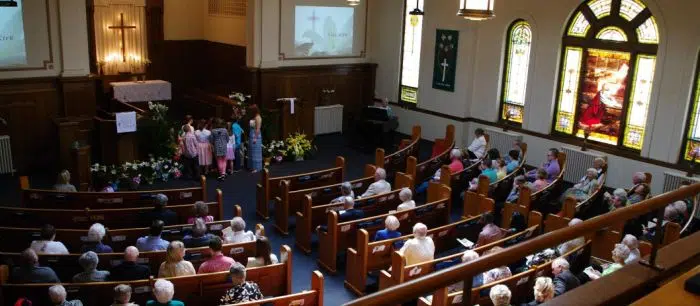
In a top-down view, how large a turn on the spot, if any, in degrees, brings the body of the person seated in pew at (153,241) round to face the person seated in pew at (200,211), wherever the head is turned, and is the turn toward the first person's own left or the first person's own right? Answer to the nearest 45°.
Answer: approximately 45° to the first person's own right

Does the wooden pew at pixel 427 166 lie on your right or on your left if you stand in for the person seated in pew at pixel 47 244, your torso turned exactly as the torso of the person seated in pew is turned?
on your right

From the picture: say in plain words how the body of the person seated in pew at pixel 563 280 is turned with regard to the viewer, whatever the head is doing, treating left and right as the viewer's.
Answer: facing away from the viewer and to the left of the viewer

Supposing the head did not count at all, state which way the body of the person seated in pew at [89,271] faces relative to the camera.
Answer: away from the camera

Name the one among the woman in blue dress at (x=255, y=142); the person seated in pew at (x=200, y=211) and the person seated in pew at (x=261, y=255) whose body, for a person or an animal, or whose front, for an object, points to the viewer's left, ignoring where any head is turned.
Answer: the woman in blue dress

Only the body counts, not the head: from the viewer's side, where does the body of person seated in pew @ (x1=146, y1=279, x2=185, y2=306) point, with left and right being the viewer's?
facing away from the viewer

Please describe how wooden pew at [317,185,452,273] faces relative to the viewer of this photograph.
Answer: facing away from the viewer and to the left of the viewer

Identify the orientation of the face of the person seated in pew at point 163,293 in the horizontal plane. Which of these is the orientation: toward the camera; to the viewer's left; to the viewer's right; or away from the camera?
away from the camera

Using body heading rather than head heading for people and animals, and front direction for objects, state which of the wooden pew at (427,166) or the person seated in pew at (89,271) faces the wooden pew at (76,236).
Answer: the person seated in pew

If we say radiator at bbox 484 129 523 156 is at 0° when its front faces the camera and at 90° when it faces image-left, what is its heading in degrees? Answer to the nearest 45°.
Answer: approximately 45°

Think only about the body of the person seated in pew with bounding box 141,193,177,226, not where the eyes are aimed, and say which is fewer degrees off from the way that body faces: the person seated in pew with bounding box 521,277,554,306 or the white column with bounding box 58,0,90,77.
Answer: the white column

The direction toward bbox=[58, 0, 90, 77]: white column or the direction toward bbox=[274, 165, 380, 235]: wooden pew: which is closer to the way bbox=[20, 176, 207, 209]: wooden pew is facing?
the white column
